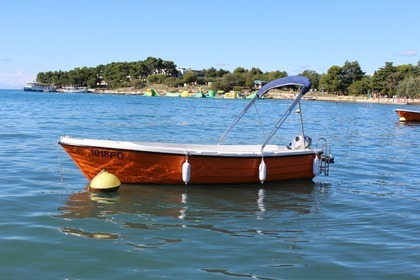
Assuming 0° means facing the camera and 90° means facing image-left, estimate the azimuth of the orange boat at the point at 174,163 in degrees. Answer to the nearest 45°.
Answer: approximately 90°

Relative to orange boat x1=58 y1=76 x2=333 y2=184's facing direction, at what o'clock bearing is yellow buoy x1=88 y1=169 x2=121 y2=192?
The yellow buoy is roughly at 11 o'clock from the orange boat.
